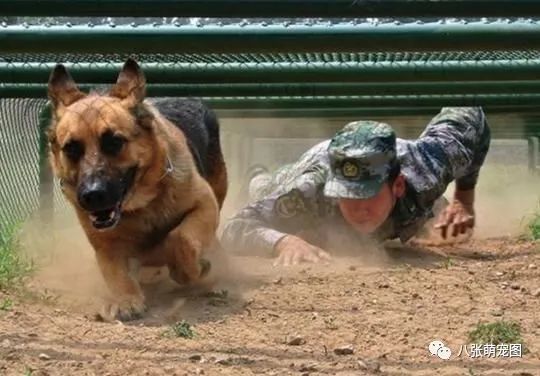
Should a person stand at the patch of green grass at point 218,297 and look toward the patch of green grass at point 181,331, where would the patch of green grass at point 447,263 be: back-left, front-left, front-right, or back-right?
back-left

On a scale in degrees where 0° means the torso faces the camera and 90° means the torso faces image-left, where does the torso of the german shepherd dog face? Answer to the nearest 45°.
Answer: approximately 45°

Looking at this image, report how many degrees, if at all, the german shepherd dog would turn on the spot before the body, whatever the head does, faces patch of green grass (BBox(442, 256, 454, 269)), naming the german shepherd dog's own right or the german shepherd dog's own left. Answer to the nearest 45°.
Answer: approximately 135° to the german shepherd dog's own left

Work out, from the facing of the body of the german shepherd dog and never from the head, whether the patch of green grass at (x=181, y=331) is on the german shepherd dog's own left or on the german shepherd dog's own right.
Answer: on the german shepherd dog's own left
